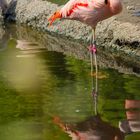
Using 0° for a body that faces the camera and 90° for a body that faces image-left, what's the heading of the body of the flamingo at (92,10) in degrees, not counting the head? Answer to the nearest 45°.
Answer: approximately 270°
